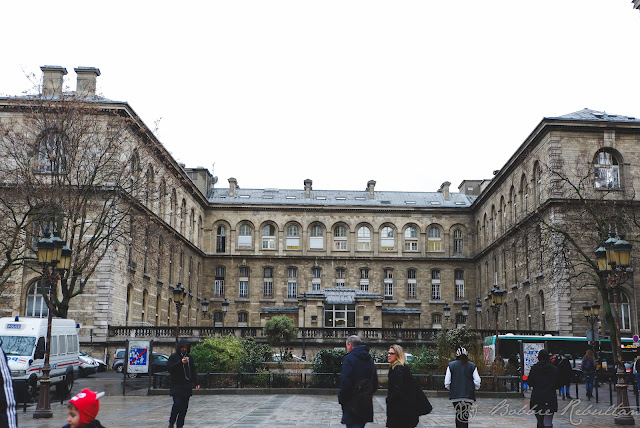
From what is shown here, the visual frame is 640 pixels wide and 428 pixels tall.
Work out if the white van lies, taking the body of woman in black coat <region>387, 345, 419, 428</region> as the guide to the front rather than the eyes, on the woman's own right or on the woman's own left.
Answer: on the woman's own right

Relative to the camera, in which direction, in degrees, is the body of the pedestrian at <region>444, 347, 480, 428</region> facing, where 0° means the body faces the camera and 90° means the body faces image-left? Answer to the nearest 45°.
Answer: approximately 180°

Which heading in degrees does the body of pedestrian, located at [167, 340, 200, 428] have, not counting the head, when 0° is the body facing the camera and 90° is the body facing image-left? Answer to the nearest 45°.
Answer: approximately 0°
